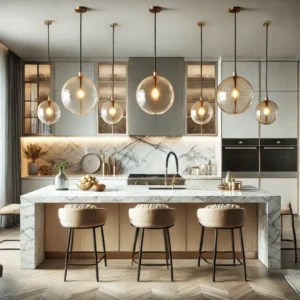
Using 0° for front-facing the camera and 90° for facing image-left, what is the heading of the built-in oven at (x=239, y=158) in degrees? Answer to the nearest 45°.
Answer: approximately 0°

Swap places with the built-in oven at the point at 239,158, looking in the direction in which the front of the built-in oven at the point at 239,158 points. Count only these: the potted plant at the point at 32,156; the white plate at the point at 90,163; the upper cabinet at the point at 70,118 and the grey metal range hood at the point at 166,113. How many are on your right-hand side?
4

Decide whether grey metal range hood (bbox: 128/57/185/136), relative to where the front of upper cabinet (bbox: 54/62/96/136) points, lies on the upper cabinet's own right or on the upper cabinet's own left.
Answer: on the upper cabinet's own left

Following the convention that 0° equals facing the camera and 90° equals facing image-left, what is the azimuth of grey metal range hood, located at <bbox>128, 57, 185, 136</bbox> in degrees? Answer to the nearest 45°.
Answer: approximately 0°

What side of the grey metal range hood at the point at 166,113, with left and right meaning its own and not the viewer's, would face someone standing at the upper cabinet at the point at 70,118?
right

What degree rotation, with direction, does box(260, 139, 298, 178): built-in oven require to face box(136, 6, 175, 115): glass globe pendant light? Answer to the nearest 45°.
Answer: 0° — it already faces it
